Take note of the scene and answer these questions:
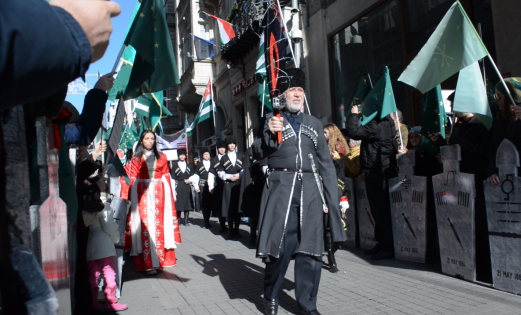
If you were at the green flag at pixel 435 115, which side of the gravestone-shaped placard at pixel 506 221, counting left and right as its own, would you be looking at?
right

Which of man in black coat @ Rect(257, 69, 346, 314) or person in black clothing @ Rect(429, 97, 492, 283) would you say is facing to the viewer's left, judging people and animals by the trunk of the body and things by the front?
the person in black clothing

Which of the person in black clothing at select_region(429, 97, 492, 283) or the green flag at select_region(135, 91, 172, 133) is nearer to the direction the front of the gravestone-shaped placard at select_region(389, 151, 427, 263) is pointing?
the green flag

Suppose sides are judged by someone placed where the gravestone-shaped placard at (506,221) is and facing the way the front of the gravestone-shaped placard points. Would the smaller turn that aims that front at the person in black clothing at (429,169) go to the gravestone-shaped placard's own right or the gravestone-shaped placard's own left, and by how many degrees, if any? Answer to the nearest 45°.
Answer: approximately 90° to the gravestone-shaped placard's own right

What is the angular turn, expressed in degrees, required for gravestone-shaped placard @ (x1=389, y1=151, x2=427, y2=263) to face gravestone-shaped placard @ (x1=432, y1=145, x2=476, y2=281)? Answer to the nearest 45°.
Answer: approximately 90° to its left

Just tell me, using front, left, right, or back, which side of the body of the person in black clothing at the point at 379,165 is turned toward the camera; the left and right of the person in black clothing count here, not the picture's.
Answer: left

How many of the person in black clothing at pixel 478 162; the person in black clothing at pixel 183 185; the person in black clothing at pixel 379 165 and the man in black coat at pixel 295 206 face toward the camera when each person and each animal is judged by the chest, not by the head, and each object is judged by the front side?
2
